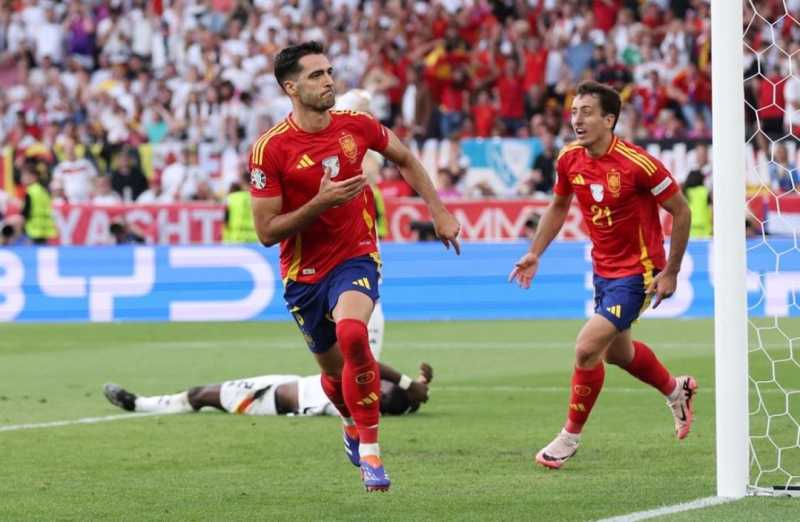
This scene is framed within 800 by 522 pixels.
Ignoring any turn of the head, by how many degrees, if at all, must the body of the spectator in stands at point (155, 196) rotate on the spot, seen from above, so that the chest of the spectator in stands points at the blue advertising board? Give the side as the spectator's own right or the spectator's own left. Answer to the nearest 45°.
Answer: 0° — they already face it

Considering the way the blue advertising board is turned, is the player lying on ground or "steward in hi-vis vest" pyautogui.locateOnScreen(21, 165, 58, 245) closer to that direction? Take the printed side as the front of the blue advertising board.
the player lying on ground

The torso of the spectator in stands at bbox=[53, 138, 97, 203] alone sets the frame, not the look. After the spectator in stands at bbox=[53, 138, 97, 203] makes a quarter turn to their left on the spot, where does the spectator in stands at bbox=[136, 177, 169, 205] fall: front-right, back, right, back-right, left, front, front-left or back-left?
front-right

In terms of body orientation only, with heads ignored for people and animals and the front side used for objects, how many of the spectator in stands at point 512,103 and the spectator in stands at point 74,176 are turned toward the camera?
2

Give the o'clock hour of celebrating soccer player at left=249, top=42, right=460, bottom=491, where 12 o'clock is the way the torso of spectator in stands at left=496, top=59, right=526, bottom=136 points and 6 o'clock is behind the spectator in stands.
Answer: The celebrating soccer player is roughly at 12 o'clock from the spectator in stands.

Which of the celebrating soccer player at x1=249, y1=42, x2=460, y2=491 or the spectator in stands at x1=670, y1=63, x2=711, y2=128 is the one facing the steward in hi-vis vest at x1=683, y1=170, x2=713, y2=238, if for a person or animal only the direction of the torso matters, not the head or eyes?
the spectator in stands at x1=670, y1=63, x2=711, y2=128

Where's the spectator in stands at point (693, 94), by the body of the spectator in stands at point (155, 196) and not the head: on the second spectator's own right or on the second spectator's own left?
on the second spectator's own left

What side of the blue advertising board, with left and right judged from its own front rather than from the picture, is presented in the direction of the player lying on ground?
front

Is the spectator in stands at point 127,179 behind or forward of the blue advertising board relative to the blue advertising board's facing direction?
behind

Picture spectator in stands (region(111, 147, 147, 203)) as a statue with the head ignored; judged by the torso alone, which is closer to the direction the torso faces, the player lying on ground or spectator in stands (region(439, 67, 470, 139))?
the player lying on ground

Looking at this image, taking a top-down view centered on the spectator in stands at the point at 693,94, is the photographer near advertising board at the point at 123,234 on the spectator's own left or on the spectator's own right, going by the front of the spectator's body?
on the spectator's own right

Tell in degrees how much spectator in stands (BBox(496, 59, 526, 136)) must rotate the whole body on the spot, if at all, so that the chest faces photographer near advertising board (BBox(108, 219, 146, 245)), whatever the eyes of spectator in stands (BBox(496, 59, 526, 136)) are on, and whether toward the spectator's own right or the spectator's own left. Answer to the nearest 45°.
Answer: approximately 45° to the spectator's own right

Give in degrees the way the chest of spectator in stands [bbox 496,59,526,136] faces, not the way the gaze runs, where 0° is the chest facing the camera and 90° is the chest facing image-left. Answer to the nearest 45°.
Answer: approximately 0°

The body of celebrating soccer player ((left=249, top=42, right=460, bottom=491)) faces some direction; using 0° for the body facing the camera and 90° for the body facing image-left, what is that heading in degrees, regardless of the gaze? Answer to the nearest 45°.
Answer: approximately 315°
